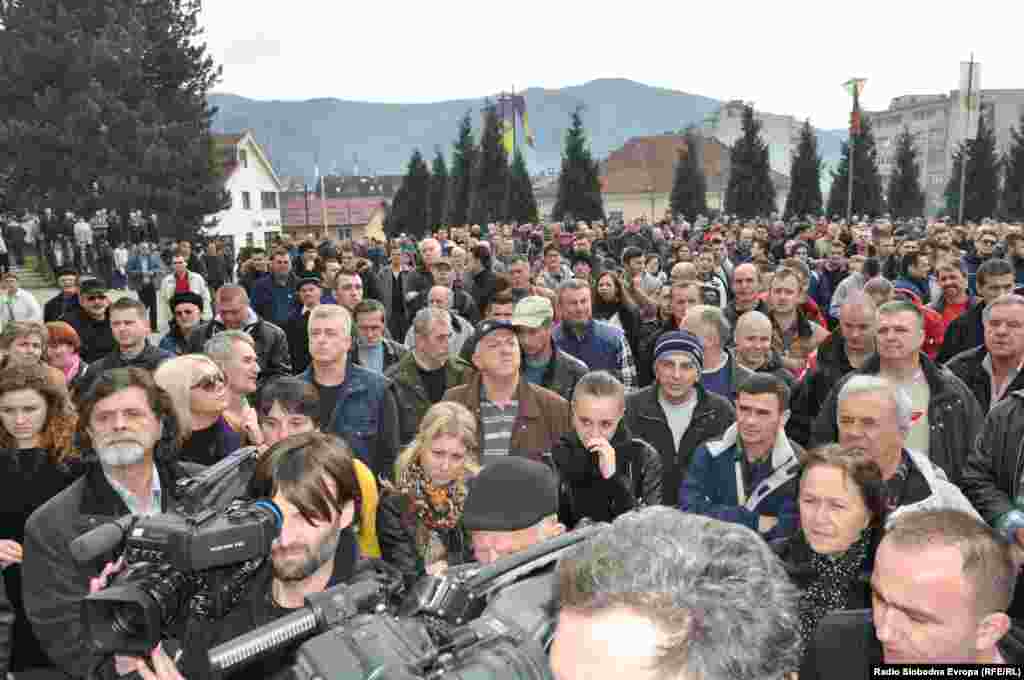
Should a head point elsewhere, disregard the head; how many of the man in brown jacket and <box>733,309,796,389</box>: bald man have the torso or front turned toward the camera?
2

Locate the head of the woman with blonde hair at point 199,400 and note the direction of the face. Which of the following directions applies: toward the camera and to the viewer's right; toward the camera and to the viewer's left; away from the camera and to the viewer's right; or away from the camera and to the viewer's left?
toward the camera and to the viewer's right

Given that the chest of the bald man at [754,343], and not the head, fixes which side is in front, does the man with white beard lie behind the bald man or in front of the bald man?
in front

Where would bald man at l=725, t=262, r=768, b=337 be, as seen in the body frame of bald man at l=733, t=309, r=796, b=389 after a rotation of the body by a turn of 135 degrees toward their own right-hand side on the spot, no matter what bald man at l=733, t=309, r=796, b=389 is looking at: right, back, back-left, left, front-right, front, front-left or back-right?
front-right

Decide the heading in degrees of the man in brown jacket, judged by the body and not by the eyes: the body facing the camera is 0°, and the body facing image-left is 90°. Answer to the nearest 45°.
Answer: approximately 0°

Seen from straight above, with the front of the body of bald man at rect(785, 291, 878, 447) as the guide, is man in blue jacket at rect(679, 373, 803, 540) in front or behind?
in front

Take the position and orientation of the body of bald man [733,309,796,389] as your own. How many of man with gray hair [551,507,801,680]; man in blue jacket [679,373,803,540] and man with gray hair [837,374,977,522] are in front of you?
3

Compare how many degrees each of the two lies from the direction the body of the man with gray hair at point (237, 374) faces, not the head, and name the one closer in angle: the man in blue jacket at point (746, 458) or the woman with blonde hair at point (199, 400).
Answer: the man in blue jacket

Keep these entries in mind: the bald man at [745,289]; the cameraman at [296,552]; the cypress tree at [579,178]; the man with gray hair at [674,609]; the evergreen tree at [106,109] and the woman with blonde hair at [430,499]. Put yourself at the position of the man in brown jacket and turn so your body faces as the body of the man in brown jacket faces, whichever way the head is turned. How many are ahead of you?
3

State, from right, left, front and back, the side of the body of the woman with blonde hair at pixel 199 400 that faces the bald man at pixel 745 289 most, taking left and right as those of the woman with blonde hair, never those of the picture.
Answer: left

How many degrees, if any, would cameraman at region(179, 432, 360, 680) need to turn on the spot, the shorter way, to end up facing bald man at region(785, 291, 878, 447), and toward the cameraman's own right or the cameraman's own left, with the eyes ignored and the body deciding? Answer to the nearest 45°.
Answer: approximately 180°

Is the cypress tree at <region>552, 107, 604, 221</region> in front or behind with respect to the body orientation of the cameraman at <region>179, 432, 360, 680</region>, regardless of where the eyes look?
behind
